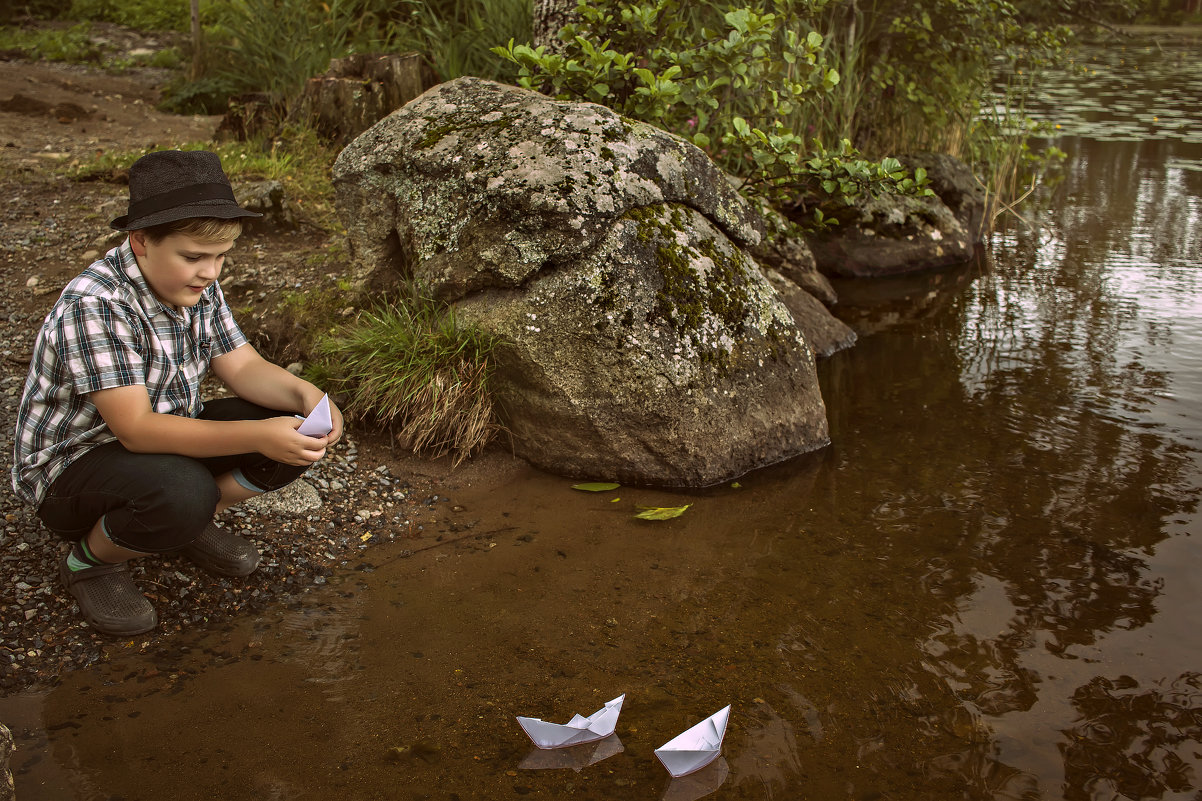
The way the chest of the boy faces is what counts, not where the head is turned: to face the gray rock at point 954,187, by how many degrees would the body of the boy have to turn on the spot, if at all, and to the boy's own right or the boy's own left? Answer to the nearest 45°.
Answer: approximately 90° to the boy's own left

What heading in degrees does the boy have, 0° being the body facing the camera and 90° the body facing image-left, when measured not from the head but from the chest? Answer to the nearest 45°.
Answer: approximately 315°

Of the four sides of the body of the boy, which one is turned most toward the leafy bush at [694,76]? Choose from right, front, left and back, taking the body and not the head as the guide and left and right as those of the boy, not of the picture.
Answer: left

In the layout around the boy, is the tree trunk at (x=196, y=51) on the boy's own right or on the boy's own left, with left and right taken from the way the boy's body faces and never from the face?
on the boy's own left

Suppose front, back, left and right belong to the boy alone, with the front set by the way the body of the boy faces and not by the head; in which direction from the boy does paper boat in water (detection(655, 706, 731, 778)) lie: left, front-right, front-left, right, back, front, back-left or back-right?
front

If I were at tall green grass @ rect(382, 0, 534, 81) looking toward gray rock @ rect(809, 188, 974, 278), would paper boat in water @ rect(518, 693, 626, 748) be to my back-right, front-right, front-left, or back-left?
front-right

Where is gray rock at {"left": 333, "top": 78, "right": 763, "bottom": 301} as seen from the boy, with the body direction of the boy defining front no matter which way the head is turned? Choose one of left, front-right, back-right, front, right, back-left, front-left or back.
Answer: left
